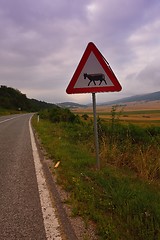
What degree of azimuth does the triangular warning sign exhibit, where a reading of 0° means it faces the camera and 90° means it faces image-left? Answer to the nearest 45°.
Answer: approximately 0°
